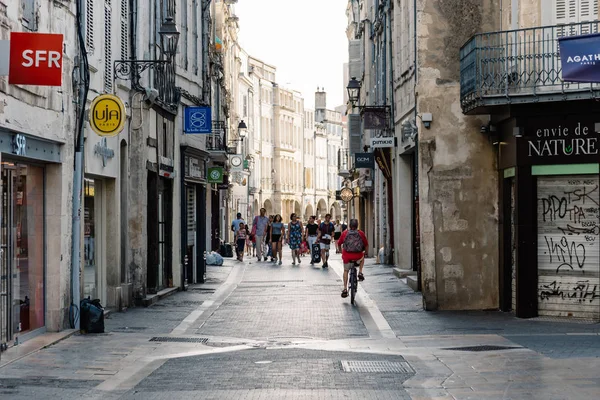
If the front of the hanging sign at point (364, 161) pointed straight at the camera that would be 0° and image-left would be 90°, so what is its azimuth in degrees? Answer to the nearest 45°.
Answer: approximately 0°

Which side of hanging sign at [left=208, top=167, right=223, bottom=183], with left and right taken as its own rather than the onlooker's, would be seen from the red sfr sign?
front

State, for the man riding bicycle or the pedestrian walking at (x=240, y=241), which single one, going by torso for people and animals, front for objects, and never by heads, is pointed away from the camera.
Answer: the man riding bicycle

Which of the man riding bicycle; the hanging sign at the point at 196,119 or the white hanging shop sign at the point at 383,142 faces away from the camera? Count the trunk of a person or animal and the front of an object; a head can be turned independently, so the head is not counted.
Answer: the man riding bicycle

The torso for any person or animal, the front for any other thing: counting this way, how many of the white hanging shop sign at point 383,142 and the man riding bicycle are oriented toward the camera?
1

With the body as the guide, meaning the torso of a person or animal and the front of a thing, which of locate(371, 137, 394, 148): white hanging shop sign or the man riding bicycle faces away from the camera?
the man riding bicycle

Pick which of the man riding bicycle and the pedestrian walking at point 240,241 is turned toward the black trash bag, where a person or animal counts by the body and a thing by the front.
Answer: the pedestrian walking

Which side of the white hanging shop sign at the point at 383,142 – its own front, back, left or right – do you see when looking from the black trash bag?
front

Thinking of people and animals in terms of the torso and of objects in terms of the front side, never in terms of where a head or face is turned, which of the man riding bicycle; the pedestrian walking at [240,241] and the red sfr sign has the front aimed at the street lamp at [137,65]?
the pedestrian walking

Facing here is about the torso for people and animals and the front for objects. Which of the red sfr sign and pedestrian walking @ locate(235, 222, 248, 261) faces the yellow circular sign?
the pedestrian walking
